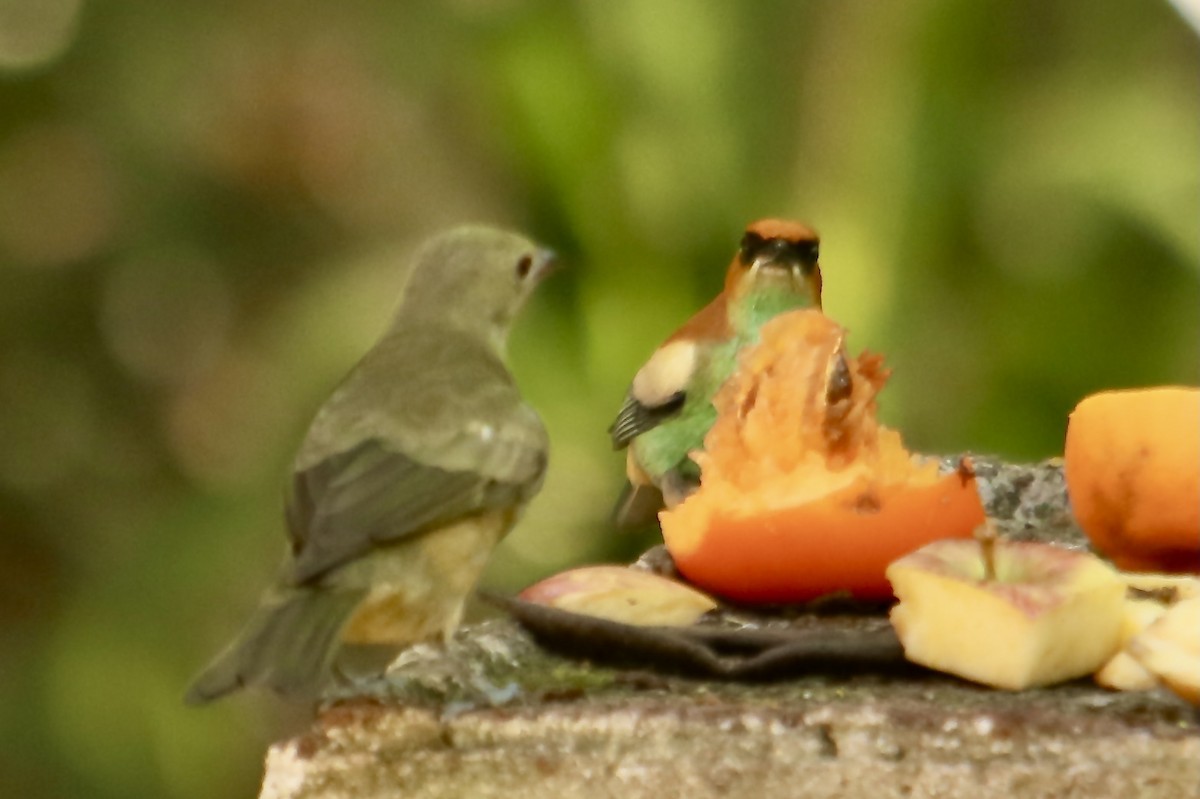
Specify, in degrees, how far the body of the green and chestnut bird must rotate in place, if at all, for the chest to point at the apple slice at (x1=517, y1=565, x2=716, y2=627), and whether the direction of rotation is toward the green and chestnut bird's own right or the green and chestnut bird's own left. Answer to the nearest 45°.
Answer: approximately 45° to the green and chestnut bird's own right

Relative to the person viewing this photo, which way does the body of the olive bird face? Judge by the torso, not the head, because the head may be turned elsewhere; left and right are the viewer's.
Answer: facing away from the viewer and to the right of the viewer

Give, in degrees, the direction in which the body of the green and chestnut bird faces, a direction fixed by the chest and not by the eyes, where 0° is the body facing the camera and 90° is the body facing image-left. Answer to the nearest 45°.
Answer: approximately 315°

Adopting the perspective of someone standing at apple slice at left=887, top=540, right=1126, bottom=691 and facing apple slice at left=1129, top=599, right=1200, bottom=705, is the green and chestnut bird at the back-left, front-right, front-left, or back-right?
back-left
